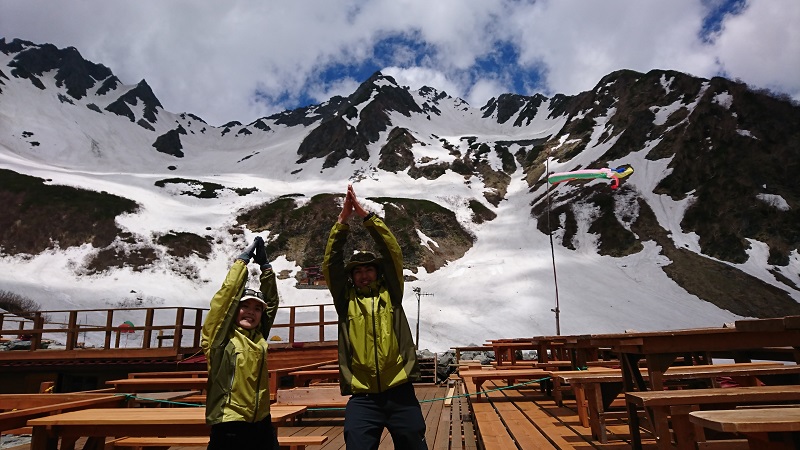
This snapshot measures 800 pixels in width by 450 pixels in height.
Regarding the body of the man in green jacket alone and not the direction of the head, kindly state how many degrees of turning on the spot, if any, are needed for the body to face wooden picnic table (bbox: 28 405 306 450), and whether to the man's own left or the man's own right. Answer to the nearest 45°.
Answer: approximately 90° to the man's own right

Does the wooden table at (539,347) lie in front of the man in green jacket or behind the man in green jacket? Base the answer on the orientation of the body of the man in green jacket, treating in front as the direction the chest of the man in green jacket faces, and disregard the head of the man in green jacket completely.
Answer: behind

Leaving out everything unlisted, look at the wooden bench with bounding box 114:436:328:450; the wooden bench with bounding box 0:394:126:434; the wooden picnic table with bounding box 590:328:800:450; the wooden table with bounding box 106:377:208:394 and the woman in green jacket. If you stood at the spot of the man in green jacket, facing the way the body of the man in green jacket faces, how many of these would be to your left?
1

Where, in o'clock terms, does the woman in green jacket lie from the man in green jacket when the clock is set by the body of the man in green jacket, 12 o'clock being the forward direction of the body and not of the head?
The woman in green jacket is roughly at 3 o'clock from the man in green jacket.

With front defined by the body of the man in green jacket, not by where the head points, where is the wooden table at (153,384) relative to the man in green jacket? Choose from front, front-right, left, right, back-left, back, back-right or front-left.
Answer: back-right

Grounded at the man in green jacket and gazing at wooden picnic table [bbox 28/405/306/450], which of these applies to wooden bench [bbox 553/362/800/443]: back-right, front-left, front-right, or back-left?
back-right

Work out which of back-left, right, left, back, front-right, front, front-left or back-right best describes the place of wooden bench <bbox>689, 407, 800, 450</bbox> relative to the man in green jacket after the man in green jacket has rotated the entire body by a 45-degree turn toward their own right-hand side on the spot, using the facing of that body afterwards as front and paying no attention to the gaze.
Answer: left

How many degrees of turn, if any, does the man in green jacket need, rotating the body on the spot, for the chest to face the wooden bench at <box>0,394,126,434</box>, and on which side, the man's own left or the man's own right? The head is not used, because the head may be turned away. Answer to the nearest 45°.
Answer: approximately 90° to the man's own right

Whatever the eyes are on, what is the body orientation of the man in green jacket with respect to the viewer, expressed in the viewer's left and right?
facing the viewer

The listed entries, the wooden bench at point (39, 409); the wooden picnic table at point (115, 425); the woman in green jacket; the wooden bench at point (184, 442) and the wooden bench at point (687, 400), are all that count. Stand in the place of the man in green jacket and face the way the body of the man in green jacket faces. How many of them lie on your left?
1

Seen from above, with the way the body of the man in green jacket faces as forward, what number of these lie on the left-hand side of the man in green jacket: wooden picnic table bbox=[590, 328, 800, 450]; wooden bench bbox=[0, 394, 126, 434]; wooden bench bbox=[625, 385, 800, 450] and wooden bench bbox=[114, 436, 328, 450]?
2

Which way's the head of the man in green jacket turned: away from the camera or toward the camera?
toward the camera

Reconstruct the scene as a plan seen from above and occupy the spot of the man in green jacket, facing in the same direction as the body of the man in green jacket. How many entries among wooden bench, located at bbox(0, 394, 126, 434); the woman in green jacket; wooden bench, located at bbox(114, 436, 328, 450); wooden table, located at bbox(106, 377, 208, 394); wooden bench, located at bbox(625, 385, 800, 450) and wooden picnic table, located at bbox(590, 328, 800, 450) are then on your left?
2
